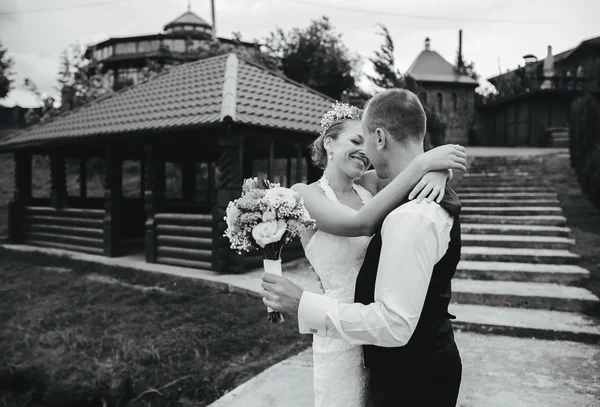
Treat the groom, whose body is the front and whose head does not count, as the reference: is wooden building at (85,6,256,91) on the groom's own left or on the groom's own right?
on the groom's own right

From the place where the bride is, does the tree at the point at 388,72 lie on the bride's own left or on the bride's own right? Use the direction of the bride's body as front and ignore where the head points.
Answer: on the bride's own left

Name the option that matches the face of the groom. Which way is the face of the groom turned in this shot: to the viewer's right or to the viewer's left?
to the viewer's left

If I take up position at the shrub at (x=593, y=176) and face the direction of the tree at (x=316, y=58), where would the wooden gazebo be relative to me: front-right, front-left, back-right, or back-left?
front-left

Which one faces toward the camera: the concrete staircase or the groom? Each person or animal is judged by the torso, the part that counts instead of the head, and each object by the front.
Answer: the concrete staircase

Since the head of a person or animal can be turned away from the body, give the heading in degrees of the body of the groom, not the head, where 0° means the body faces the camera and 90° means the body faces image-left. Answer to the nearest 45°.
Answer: approximately 90°

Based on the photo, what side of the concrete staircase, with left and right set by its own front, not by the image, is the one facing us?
front

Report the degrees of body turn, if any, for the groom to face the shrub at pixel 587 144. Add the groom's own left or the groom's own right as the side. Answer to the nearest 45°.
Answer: approximately 135° to the groom's own right

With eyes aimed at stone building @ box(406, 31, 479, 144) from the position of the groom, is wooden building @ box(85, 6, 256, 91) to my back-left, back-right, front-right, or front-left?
front-left

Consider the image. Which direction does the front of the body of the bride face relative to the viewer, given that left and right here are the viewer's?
facing the viewer and to the right of the viewer

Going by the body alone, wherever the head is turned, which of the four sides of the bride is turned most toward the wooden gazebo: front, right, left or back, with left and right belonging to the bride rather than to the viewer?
back

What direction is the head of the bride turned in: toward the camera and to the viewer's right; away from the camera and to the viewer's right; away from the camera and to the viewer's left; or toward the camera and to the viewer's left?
toward the camera and to the viewer's right

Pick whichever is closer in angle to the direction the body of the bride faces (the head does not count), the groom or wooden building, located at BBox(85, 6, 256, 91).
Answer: the groom

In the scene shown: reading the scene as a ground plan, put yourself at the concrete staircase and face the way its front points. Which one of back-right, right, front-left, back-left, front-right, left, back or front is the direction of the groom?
front

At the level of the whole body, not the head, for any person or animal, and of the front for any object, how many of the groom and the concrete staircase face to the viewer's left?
1
